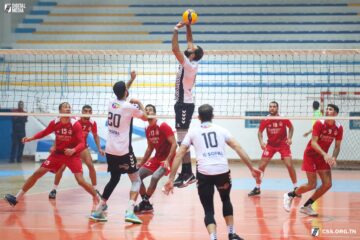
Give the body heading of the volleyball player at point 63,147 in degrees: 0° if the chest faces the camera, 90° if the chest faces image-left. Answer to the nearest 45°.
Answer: approximately 0°

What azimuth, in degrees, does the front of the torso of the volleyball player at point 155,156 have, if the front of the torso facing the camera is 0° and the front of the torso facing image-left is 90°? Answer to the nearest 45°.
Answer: approximately 45°

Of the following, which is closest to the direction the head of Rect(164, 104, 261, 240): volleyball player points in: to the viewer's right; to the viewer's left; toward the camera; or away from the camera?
away from the camera

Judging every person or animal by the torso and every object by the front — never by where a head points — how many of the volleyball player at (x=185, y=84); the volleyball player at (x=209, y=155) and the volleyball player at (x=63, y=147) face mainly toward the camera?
1

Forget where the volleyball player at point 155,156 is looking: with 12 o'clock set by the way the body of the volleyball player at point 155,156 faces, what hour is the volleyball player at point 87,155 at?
the volleyball player at point 87,155 is roughly at 3 o'clock from the volleyball player at point 155,156.

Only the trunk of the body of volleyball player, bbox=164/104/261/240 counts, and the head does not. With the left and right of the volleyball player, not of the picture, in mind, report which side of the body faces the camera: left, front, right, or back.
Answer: back

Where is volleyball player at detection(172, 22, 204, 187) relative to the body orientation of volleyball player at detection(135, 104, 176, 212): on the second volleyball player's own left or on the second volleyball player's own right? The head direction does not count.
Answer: on the second volleyball player's own left

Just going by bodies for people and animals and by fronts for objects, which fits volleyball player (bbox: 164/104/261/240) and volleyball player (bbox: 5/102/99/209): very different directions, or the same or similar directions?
very different directions

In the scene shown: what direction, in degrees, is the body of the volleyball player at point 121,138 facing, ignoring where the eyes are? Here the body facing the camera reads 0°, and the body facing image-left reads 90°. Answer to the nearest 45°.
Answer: approximately 225°
